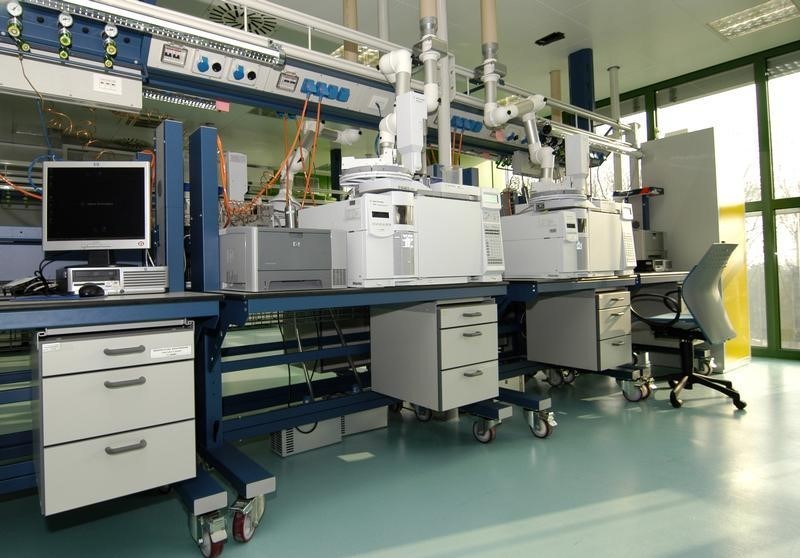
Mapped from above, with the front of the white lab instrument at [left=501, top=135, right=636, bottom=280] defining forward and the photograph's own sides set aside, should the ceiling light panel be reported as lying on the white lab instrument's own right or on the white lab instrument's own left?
on the white lab instrument's own left

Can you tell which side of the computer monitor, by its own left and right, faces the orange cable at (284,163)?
left

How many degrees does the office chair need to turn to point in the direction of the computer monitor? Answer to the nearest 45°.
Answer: approximately 90° to its left

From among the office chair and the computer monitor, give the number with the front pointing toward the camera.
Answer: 1

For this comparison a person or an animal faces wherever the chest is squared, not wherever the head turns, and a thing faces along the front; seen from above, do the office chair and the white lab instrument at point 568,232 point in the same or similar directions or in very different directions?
very different directions

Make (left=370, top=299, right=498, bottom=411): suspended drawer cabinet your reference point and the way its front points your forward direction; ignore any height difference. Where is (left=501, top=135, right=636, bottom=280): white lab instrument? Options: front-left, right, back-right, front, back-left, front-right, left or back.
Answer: left

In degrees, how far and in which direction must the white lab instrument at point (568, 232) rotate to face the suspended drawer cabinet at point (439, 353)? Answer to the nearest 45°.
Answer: approximately 90° to its right

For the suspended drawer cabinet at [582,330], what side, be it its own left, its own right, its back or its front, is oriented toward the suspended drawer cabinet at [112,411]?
right

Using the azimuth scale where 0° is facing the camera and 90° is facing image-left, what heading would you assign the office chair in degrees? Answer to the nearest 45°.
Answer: approximately 135°

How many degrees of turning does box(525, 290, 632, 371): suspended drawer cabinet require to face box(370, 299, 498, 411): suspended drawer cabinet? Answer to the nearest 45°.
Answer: approximately 90° to its right

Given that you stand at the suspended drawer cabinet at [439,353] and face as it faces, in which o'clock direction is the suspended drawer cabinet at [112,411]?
the suspended drawer cabinet at [112,411] is roughly at 3 o'clock from the suspended drawer cabinet at [439,353].

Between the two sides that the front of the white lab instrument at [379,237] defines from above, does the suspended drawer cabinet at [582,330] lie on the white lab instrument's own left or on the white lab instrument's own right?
on the white lab instrument's own left
